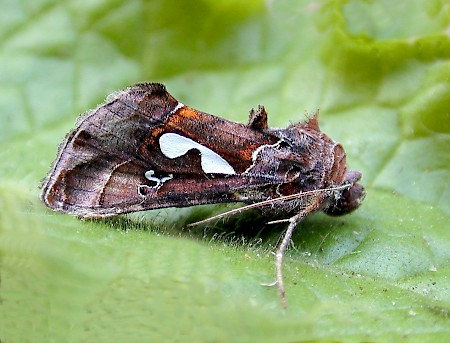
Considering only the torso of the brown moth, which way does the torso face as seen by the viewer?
to the viewer's right
